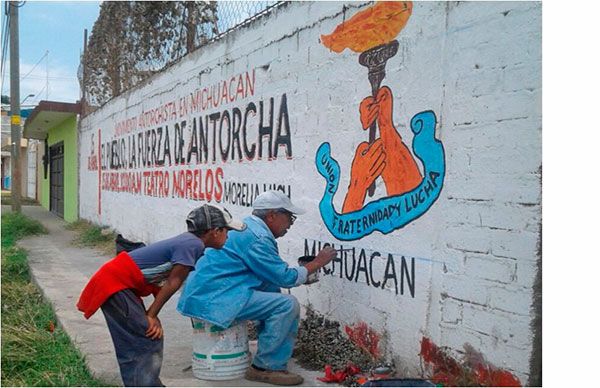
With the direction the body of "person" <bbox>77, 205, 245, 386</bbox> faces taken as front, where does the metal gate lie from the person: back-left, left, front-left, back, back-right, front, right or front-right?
left

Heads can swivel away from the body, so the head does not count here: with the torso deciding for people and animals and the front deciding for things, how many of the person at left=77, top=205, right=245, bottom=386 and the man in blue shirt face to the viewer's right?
2

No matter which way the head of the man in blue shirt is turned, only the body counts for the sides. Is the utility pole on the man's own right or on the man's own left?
on the man's own left

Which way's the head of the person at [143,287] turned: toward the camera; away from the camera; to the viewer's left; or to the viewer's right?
to the viewer's right

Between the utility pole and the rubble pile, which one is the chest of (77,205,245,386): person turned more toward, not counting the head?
the rubble pile

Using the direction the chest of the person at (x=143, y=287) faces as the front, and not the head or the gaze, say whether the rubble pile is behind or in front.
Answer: in front

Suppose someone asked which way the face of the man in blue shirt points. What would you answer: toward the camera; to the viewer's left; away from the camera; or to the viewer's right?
to the viewer's right

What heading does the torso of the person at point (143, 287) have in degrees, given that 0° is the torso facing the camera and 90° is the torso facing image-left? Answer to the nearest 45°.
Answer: approximately 270°

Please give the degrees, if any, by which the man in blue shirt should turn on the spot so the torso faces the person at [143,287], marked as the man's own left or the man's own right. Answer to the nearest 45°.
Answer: approximately 135° to the man's own right

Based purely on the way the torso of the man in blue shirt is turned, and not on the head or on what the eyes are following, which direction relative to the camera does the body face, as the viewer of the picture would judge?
to the viewer's right
